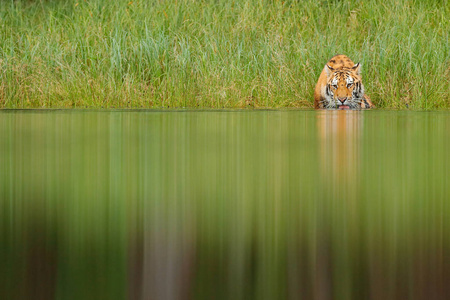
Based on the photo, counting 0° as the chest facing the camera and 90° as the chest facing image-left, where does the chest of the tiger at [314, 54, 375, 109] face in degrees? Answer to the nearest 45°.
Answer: approximately 0°
